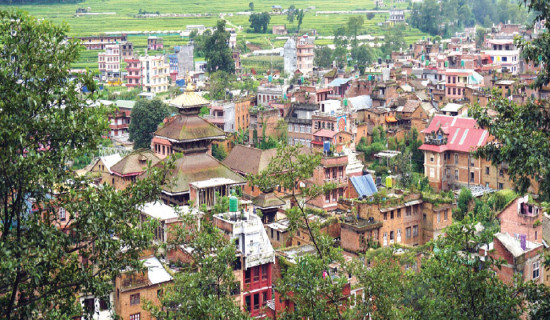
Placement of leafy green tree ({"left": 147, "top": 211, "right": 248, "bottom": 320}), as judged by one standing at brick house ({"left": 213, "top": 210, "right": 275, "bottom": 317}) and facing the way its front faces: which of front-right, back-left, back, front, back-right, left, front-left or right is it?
front-right

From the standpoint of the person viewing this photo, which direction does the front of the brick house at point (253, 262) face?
facing the viewer and to the right of the viewer

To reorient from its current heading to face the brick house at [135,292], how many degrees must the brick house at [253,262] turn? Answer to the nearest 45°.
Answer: approximately 90° to its right

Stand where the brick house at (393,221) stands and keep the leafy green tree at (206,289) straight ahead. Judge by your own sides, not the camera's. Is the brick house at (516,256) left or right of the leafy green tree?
left

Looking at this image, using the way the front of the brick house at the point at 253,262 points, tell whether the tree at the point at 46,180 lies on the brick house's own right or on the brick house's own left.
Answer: on the brick house's own right

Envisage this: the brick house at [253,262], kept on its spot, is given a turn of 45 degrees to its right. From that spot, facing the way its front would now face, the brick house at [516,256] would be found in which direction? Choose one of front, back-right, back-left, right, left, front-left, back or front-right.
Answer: left

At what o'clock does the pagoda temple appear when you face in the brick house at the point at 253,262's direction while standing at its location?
The pagoda temple is roughly at 7 o'clock from the brick house.
